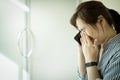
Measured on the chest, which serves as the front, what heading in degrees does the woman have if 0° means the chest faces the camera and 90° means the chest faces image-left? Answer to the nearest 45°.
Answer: approximately 90°
